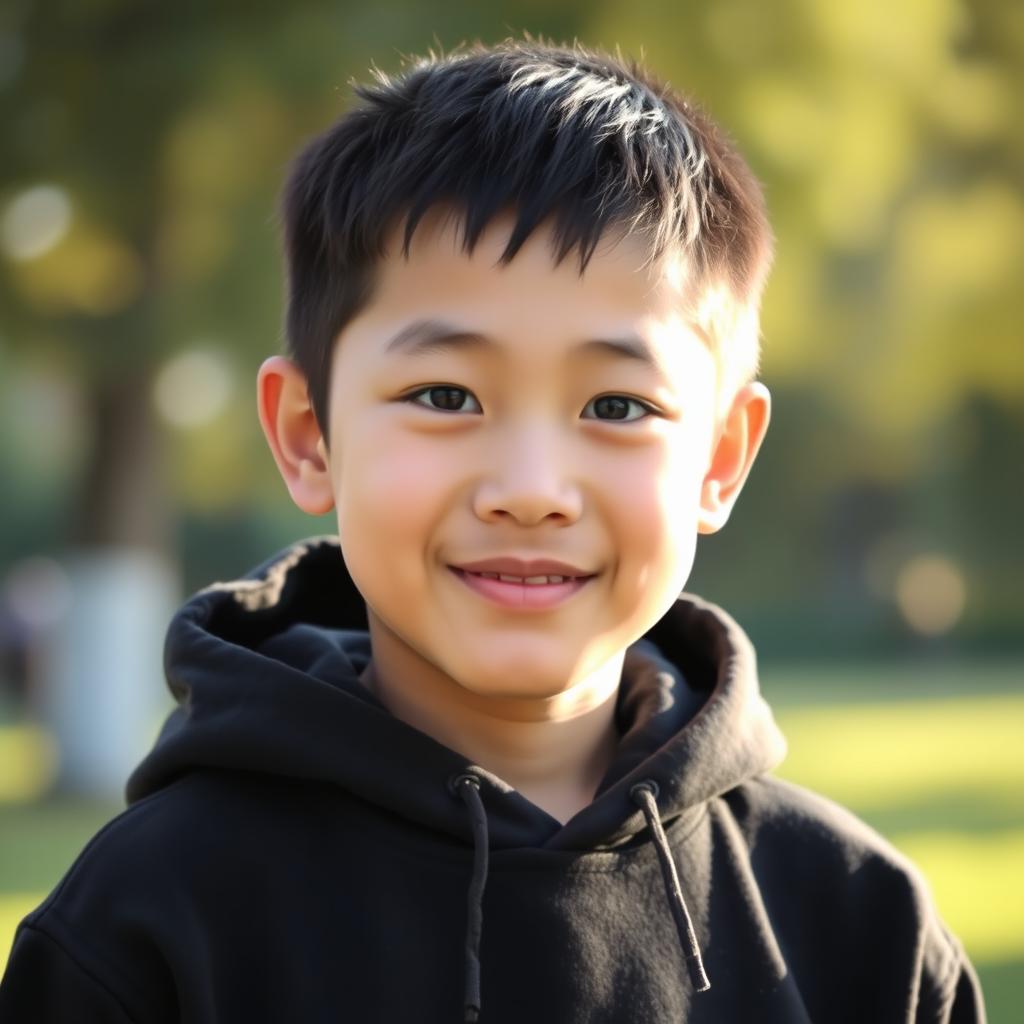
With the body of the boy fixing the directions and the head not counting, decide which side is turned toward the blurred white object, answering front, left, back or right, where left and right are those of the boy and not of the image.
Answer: back

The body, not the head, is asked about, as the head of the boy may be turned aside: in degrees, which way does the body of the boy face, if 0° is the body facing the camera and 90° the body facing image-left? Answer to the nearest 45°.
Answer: approximately 0°
